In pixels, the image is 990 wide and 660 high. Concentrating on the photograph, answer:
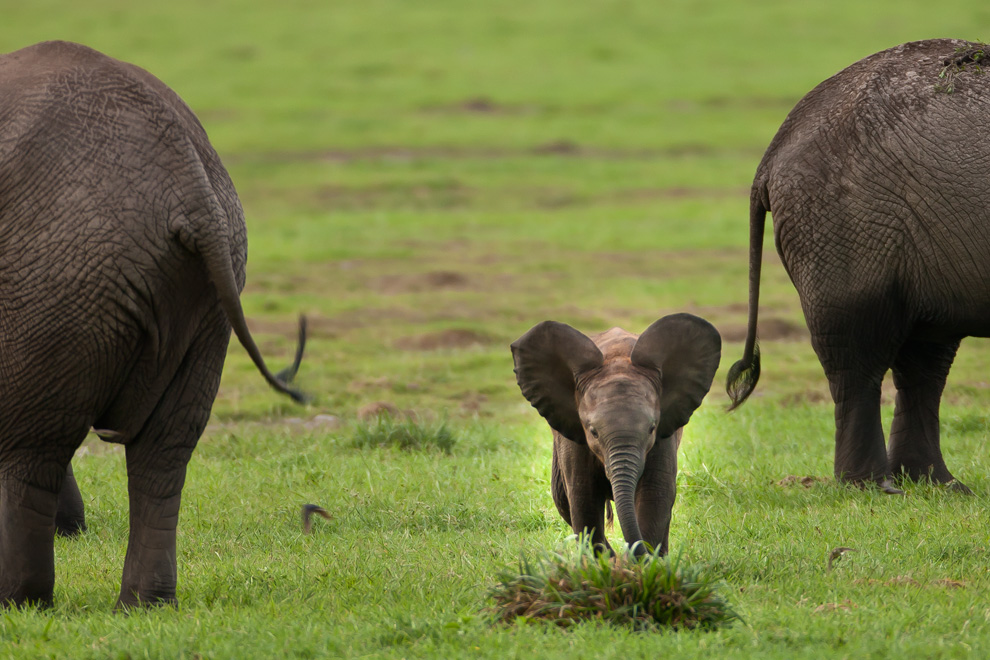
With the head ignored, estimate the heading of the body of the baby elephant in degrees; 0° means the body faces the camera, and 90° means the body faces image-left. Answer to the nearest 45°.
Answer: approximately 0°

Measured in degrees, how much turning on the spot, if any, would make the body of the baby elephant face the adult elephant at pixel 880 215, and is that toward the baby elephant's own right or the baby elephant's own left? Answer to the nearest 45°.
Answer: approximately 135° to the baby elephant's own left

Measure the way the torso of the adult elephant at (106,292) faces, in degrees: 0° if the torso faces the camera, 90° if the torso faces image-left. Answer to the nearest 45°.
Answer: approximately 135°

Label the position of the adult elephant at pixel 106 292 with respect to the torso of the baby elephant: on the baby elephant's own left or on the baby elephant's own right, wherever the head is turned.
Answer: on the baby elephant's own right
